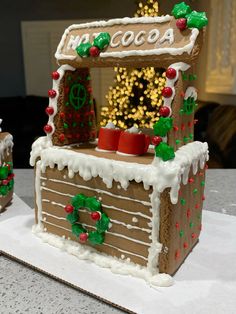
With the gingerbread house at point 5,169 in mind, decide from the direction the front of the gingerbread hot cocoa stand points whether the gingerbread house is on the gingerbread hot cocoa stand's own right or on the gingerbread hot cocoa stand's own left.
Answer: on the gingerbread hot cocoa stand's own right

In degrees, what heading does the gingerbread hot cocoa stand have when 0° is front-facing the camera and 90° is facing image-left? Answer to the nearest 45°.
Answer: approximately 45°
